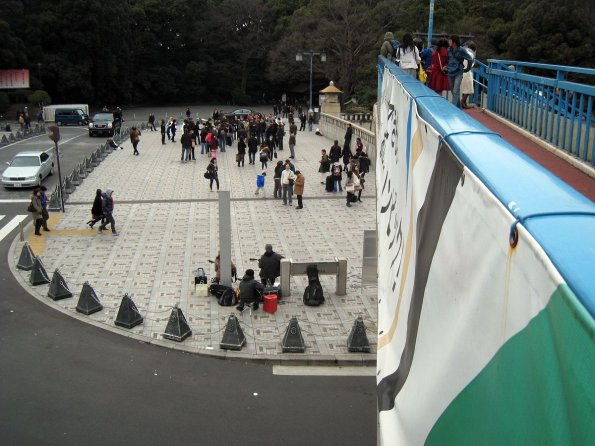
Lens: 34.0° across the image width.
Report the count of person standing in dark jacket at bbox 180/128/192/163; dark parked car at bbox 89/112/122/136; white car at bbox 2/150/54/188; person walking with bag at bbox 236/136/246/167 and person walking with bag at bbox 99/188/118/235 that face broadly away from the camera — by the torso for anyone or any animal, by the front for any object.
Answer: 2

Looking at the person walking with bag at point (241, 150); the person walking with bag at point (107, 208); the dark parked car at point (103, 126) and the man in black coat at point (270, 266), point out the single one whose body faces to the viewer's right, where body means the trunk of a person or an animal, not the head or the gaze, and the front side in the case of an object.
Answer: the person walking with bag at point (107, 208)

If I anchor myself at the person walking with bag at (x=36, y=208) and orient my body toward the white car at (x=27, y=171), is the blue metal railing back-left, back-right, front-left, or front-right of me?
back-right

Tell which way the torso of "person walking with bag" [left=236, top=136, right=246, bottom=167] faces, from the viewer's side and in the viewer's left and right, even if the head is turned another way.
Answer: facing away from the viewer

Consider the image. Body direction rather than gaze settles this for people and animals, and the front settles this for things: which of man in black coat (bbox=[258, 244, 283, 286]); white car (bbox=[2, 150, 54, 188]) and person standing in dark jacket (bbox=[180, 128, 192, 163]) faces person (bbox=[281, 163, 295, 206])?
the man in black coat

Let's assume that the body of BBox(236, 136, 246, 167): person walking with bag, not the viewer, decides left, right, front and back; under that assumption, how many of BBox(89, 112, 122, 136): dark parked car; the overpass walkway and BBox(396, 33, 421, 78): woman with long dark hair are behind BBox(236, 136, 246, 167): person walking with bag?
2

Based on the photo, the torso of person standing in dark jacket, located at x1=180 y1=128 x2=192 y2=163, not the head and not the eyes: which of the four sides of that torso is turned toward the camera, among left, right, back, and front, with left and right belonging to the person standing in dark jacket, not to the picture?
back

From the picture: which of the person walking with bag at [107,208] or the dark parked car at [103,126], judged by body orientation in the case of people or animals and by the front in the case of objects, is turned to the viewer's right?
the person walking with bag

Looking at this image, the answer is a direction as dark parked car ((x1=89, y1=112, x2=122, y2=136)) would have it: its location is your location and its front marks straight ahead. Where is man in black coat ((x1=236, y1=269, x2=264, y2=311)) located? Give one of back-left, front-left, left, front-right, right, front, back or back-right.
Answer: front-left

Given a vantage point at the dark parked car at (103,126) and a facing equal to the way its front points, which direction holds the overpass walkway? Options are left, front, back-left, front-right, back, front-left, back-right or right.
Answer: front-left

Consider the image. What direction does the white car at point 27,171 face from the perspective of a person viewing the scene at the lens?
facing the viewer and to the left of the viewer

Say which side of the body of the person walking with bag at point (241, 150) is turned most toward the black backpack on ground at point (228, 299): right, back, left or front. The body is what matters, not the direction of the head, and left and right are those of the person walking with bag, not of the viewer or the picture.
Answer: back

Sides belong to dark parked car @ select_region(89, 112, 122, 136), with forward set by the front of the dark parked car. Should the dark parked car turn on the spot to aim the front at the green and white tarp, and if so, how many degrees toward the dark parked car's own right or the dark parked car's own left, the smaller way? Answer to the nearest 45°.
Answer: approximately 45° to the dark parked car's own left
